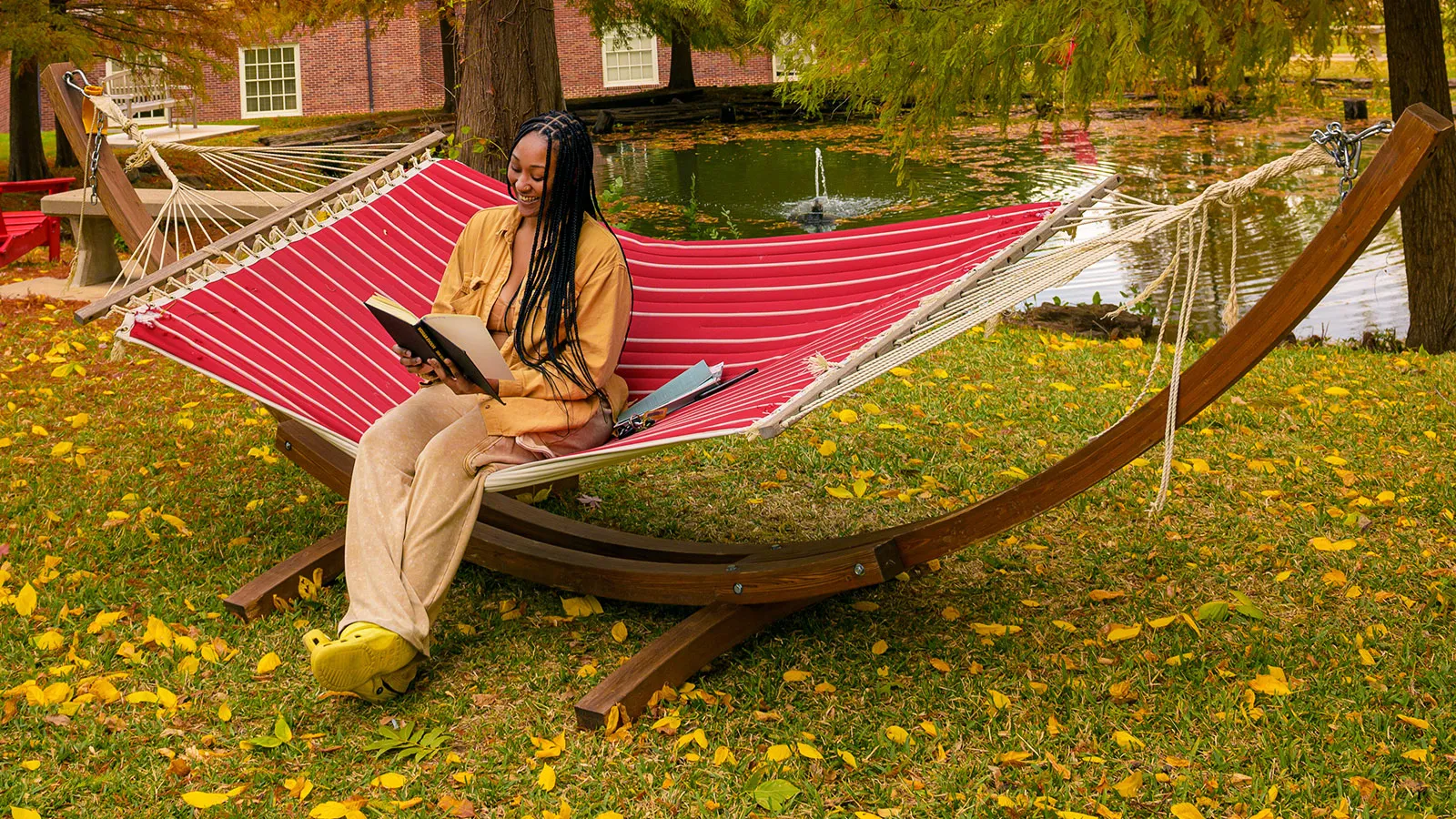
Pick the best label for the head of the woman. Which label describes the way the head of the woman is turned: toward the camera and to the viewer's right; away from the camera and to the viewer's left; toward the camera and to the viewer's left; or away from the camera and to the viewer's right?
toward the camera and to the viewer's left

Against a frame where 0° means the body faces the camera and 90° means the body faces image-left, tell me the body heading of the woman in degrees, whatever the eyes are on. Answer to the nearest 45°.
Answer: approximately 45°

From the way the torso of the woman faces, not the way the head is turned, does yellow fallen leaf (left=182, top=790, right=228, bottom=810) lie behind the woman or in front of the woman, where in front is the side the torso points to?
in front

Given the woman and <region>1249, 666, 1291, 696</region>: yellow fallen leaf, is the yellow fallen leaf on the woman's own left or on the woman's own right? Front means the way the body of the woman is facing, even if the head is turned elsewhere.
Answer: on the woman's own left

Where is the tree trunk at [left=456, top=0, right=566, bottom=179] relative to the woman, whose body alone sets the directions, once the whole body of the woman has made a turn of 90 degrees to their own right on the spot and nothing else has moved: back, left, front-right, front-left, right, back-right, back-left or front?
front-right
